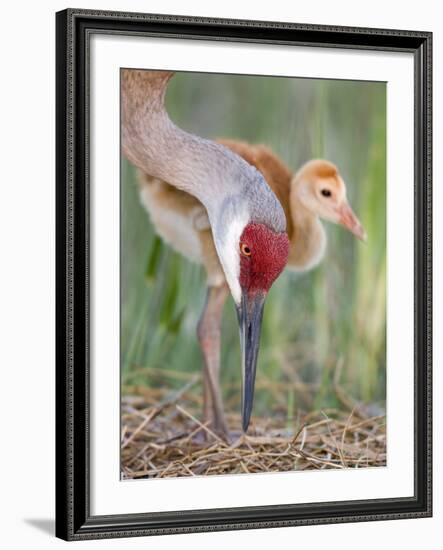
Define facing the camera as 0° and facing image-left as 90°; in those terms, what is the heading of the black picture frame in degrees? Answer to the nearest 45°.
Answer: approximately 315°
